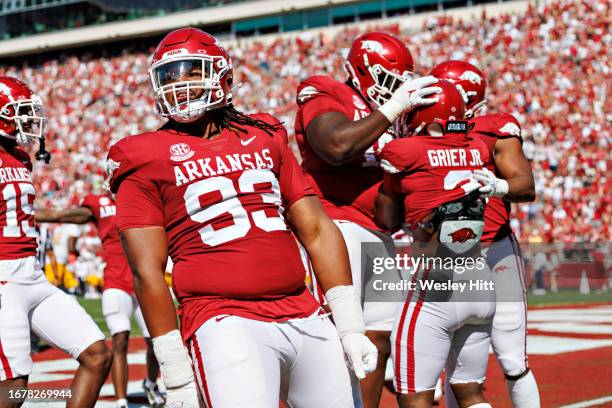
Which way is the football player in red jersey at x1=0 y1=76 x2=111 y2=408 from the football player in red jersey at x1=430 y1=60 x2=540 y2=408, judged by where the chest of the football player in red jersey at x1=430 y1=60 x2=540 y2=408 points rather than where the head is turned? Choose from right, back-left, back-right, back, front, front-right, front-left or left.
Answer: front-right

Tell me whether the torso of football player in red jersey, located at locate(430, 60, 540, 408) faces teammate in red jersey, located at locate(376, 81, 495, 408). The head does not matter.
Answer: yes

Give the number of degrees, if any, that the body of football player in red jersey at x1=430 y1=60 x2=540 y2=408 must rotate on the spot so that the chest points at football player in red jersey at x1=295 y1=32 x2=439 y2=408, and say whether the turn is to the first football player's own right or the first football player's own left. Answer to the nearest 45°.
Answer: approximately 45° to the first football player's own right

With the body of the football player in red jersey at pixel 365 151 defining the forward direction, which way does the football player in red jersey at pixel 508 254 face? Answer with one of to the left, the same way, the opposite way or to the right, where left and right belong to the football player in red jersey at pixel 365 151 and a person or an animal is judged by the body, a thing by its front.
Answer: to the right

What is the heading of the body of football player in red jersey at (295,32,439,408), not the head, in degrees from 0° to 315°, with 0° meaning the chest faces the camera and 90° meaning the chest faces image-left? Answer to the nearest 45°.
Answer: approximately 315°

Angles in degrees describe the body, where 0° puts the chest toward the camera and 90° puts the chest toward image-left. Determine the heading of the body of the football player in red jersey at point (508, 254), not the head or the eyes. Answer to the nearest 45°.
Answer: approximately 45°

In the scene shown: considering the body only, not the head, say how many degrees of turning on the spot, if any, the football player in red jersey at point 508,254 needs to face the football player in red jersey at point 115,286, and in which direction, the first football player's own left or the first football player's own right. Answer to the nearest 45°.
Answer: approximately 90° to the first football player's own right

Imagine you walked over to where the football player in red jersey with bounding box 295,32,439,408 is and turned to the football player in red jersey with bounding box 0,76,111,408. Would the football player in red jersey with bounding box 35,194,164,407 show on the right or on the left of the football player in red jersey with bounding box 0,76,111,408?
right

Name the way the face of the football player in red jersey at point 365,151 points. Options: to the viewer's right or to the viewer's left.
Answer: to the viewer's right

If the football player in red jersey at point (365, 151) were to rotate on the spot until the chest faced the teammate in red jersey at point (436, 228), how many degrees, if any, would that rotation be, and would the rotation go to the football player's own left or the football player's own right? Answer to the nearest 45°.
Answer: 0° — they already face them

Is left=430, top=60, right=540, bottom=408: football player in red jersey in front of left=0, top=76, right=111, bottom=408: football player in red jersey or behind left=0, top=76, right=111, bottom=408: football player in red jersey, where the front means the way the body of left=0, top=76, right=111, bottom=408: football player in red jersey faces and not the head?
in front

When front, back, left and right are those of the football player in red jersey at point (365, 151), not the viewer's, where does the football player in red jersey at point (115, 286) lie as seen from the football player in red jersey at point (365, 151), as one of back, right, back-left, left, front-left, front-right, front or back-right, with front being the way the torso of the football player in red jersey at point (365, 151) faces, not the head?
back

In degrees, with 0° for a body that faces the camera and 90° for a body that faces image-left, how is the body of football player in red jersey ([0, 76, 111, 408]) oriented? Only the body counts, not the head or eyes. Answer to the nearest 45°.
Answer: approximately 315°

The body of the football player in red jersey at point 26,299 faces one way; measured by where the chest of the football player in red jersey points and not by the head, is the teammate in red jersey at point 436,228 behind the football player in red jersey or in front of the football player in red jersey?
in front
